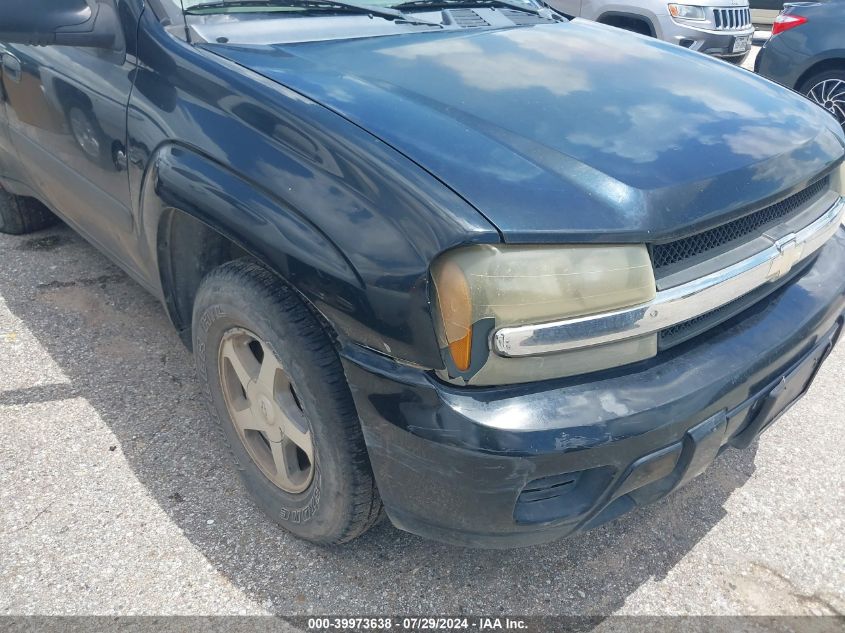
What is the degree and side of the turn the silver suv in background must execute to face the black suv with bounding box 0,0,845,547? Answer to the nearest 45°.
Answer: approximately 45° to its right

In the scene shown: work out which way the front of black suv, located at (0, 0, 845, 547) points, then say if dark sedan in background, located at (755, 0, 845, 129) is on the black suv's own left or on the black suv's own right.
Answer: on the black suv's own left

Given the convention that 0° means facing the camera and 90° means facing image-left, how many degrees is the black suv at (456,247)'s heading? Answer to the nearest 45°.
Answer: approximately 315°

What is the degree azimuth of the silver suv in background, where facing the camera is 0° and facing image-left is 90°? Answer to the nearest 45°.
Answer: approximately 315°

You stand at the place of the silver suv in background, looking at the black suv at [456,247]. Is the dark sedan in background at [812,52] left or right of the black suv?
left

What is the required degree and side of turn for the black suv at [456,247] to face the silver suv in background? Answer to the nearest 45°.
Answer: approximately 135° to its left
